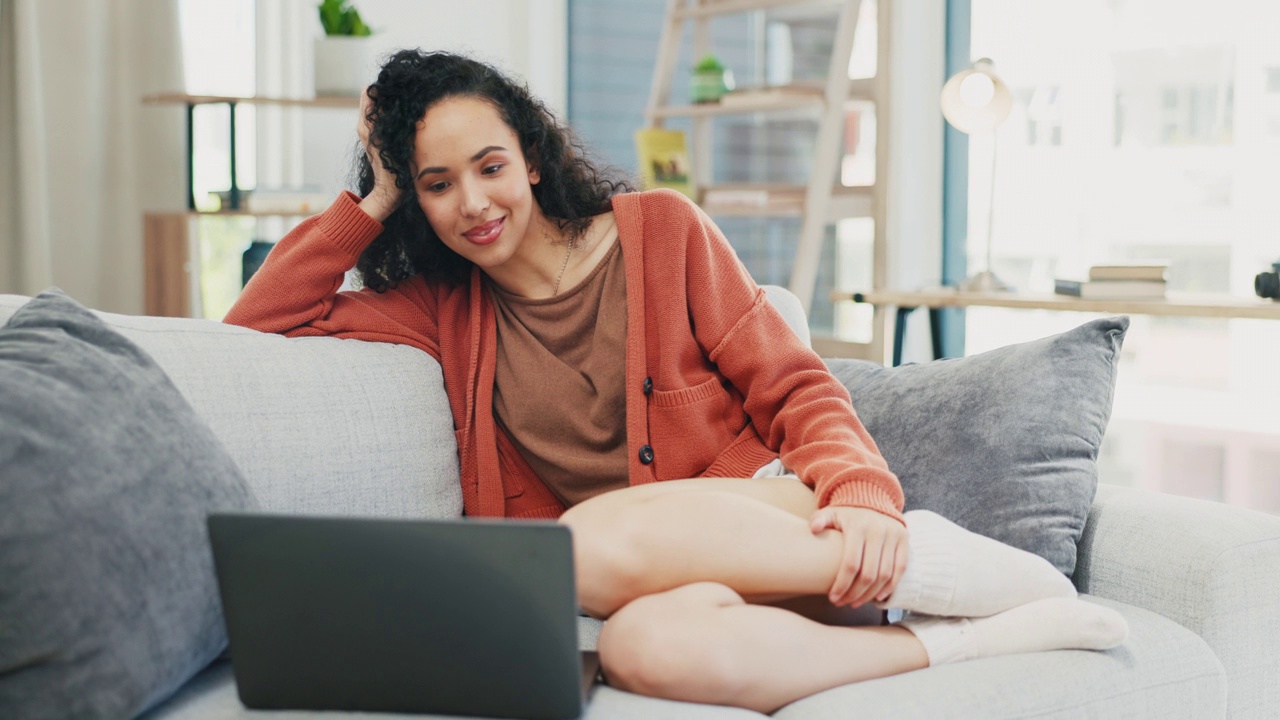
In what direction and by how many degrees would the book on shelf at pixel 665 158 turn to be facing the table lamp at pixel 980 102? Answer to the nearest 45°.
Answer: approximately 45° to its left

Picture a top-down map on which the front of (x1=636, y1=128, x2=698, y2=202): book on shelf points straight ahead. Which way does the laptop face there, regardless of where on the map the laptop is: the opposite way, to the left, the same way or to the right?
the opposite way

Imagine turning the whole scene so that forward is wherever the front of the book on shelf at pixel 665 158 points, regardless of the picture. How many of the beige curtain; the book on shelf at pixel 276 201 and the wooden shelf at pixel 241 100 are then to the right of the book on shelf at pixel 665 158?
3

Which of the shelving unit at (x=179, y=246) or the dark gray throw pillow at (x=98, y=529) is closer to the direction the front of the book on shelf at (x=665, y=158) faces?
the dark gray throw pillow

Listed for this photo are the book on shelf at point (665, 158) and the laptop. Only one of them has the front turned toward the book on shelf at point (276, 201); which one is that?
the laptop

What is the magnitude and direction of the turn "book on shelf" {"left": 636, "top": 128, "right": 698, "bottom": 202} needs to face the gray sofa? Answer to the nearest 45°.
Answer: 0° — it already faces it

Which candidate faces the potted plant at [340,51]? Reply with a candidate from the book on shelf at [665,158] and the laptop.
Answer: the laptop

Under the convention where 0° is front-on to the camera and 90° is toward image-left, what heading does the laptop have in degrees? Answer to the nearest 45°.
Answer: approximately 180°

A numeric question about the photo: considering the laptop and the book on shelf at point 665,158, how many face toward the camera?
1
